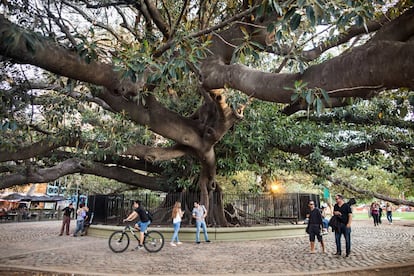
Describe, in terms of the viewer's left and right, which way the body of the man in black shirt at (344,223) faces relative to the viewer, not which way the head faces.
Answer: facing the viewer and to the left of the viewer

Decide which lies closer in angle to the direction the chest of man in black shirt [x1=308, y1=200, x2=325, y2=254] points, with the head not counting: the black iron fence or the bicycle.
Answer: the bicycle

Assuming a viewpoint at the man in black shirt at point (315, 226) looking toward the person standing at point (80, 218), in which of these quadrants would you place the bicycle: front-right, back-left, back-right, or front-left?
front-left

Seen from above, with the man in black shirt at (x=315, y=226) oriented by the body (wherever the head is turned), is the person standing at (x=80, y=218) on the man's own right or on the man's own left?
on the man's own right

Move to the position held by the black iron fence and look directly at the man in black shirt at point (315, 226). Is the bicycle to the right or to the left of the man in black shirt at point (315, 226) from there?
right

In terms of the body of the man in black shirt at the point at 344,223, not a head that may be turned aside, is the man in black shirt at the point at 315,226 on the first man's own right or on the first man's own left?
on the first man's own right

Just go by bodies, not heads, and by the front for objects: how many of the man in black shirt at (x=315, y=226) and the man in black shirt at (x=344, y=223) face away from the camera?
0
